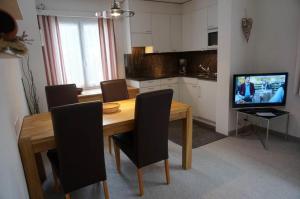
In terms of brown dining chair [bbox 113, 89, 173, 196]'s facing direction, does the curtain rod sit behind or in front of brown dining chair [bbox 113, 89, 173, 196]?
in front

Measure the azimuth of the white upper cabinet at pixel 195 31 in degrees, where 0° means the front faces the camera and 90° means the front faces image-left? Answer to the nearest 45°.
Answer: approximately 45°

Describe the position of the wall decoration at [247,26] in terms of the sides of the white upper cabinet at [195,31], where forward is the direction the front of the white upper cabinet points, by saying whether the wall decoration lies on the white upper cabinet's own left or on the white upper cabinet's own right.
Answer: on the white upper cabinet's own left

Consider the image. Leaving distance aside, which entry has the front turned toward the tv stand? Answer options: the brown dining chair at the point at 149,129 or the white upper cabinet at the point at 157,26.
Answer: the white upper cabinet

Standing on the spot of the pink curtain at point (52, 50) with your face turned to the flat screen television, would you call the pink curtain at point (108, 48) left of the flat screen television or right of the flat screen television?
left

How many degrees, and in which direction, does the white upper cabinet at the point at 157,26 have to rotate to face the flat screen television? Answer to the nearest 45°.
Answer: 0° — it already faces it

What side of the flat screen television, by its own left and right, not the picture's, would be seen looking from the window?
right

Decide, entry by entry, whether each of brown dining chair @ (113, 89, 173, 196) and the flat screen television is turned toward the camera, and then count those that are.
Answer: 1

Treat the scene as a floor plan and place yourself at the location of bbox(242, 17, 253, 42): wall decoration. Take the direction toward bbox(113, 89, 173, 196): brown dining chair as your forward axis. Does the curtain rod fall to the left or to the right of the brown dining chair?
right

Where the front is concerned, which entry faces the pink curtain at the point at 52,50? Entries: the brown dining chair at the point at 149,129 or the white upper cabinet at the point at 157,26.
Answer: the brown dining chair

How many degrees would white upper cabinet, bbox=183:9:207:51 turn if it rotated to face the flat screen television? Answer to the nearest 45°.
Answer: approximately 90° to its left

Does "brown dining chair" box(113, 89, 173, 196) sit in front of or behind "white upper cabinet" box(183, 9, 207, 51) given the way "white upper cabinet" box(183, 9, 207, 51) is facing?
in front

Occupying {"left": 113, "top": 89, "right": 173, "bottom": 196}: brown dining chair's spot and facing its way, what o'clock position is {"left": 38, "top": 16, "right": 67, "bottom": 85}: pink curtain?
The pink curtain is roughly at 12 o'clock from the brown dining chair.

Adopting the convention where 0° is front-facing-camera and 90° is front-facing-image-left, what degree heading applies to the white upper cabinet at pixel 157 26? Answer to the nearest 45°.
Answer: approximately 315°

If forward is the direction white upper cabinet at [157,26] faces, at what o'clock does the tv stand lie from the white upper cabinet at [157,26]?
The tv stand is roughly at 12 o'clock from the white upper cabinet.
